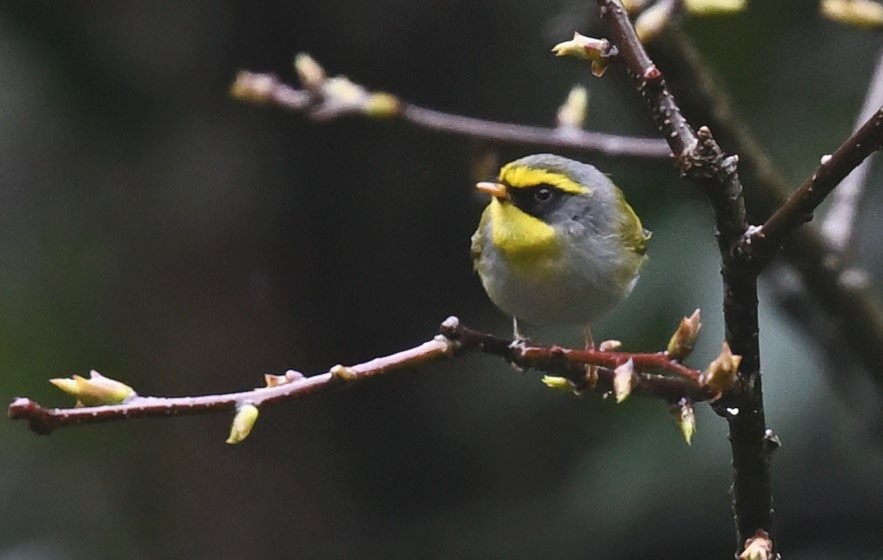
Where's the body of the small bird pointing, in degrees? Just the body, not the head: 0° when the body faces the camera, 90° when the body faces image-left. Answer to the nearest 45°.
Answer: approximately 45°
